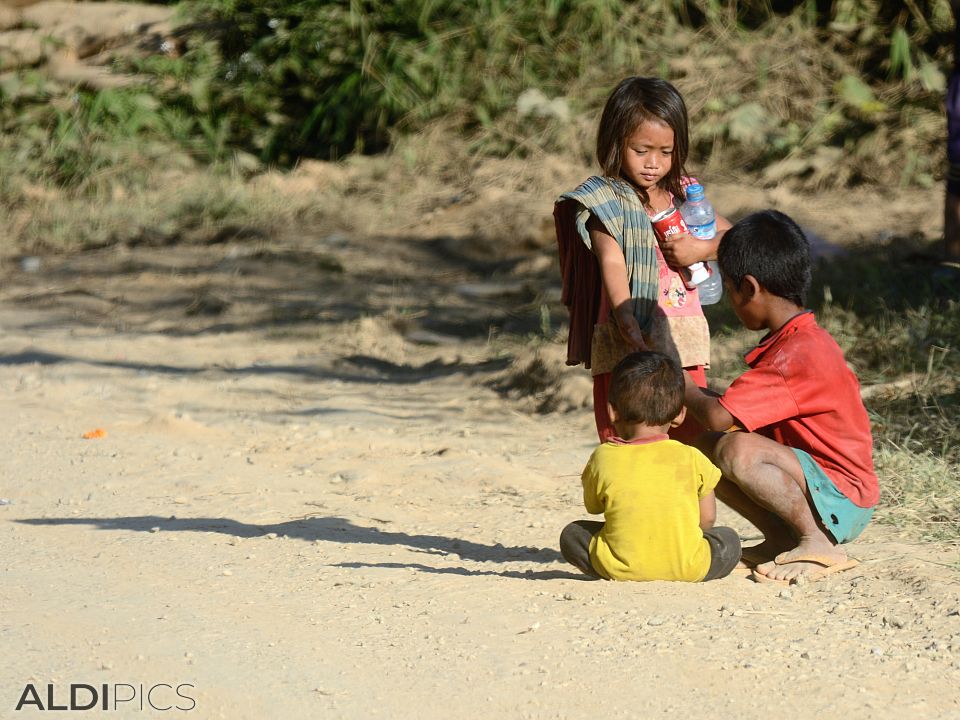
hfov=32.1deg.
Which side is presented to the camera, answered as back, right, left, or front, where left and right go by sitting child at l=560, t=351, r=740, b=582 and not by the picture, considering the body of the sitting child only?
back

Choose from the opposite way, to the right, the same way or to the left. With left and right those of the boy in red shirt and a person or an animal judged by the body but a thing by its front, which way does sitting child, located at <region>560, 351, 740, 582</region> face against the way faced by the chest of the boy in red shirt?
to the right

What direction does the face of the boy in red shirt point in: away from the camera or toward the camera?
away from the camera

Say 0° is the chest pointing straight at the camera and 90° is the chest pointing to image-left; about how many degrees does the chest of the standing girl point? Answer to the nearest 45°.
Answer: approximately 315°

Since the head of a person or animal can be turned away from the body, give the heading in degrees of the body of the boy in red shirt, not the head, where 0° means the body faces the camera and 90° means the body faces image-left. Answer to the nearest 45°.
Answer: approximately 90°
